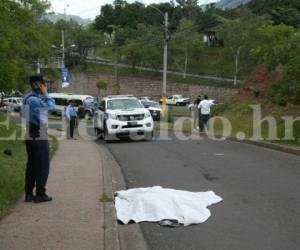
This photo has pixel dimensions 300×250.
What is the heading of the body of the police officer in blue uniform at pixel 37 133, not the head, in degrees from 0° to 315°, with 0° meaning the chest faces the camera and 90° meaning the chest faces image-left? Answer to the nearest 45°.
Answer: approximately 270°

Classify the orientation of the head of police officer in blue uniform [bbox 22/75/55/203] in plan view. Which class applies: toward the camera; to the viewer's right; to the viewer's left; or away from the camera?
to the viewer's right

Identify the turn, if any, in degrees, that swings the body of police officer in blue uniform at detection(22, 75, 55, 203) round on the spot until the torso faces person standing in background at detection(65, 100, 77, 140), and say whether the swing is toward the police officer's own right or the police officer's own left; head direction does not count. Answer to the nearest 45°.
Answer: approximately 90° to the police officer's own left

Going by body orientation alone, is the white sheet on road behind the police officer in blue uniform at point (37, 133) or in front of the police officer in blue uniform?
in front

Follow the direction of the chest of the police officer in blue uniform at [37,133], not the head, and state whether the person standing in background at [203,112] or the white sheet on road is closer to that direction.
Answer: the white sheet on road

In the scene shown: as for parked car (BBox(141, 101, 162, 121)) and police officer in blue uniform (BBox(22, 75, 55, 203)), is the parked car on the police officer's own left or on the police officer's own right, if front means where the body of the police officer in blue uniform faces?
on the police officer's own left

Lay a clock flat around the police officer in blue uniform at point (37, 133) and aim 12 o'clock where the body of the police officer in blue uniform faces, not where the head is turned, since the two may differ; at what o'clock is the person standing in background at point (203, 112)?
The person standing in background is roughly at 10 o'clock from the police officer in blue uniform.
